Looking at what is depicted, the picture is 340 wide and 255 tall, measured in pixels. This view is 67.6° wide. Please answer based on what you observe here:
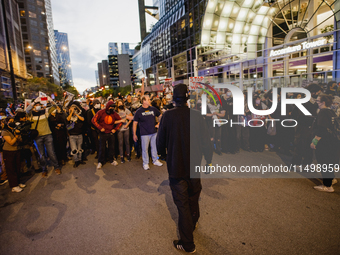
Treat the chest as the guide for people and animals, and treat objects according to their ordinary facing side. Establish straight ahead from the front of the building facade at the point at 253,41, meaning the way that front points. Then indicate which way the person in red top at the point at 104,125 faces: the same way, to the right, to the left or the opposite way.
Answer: to the left

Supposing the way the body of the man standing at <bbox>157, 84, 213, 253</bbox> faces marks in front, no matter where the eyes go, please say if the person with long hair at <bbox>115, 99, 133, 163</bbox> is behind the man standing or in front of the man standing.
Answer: in front

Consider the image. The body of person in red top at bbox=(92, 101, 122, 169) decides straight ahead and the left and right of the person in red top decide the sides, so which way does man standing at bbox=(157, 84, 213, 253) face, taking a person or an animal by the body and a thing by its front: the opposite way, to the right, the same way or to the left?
the opposite way

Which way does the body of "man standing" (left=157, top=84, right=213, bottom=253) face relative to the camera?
away from the camera

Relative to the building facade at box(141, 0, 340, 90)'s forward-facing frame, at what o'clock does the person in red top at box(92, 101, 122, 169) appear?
The person in red top is roughly at 11 o'clock from the building facade.

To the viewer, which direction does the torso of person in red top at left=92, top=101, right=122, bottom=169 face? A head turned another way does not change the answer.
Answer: toward the camera

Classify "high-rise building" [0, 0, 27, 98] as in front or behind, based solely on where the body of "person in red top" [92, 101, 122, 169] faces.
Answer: behind

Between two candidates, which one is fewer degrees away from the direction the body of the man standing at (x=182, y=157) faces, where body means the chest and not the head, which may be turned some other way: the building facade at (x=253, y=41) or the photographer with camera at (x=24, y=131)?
the building facade

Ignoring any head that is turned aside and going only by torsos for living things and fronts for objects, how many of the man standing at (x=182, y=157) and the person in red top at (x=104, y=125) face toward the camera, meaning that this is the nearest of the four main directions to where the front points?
1

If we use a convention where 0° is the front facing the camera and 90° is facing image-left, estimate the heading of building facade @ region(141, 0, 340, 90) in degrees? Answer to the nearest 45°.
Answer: approximately 45°

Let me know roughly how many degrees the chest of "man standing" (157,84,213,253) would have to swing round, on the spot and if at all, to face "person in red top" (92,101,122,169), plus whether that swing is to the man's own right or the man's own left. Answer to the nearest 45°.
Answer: approximately 45° to the man's own left

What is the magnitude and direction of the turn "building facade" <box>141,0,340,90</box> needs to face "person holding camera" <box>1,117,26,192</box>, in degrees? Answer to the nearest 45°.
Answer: approximately 45° to its left

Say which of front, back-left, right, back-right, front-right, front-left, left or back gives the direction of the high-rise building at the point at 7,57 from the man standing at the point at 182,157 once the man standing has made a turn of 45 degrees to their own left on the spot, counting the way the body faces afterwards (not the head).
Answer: front

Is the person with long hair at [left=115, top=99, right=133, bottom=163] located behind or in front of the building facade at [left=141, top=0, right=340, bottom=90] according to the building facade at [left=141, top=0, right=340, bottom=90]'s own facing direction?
in front

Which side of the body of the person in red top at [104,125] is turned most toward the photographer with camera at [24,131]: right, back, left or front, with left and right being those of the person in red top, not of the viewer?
right

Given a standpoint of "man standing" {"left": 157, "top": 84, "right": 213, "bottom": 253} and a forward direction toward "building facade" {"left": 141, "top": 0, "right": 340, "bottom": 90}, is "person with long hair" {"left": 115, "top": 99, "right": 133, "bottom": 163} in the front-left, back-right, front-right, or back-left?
front-left

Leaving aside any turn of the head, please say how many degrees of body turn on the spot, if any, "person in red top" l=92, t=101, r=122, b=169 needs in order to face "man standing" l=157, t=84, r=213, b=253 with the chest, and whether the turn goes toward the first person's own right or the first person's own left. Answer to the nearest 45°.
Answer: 0° — they already face them

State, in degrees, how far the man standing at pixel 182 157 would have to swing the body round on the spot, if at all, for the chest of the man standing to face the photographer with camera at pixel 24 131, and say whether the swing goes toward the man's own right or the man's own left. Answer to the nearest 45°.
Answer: approximately 45° to the man's own left
